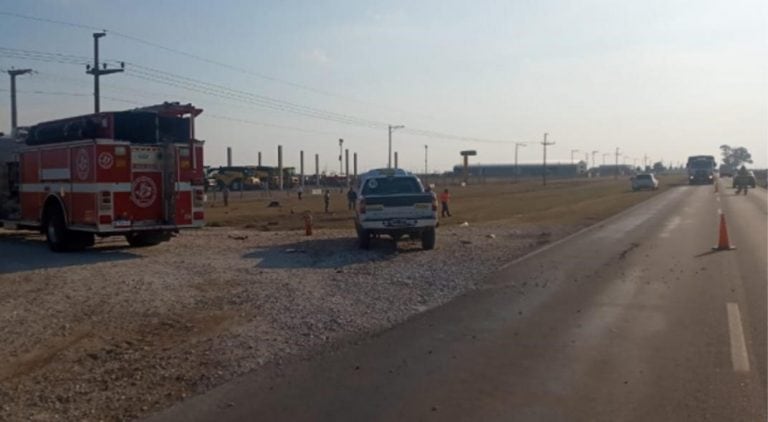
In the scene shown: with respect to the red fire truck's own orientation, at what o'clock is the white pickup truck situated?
The white pickup truck is roughly at 5 o'clock from the red fire truck.

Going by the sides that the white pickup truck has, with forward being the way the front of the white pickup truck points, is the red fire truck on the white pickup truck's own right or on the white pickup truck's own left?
on the white pickup truck's own left

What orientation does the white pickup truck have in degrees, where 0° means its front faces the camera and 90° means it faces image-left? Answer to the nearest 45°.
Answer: approximately 180°

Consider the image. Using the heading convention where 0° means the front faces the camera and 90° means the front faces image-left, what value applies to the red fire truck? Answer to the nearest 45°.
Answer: approximately 135°
